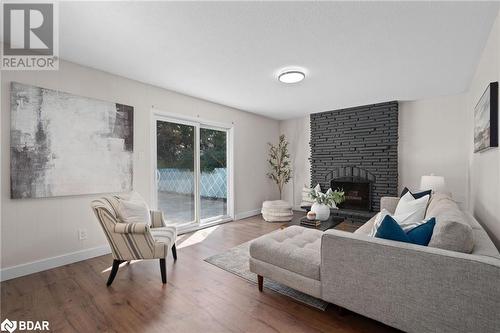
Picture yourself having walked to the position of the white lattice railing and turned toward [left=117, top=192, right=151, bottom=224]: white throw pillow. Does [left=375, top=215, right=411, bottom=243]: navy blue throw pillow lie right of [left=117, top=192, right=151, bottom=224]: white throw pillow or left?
left

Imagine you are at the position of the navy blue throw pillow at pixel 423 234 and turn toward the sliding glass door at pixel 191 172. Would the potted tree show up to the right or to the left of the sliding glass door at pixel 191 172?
right

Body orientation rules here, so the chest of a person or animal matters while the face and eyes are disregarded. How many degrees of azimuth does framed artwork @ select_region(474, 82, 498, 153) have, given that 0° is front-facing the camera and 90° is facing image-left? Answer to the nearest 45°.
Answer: approximately 90°

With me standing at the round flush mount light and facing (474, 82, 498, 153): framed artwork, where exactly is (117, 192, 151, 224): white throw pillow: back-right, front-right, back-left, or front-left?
back-right

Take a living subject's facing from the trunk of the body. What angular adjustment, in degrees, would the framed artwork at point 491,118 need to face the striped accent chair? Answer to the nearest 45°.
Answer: approximately 45° to its left
